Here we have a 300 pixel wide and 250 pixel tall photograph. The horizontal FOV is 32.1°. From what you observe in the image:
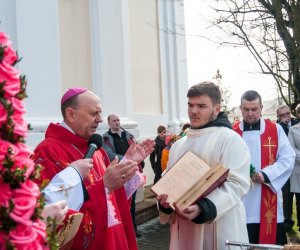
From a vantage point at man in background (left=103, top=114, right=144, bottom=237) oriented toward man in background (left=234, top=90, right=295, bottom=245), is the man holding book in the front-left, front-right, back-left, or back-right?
front-right

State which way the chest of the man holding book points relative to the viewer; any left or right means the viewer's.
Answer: facing the viewer and to the left of the viewer

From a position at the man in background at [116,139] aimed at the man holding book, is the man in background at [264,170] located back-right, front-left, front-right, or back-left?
front-left

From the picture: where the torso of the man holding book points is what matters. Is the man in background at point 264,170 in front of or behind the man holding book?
behind

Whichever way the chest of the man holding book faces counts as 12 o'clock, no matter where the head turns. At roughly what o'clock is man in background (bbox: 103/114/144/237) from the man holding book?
The man in background is roughly at 4 o'clock from the man holding book.
